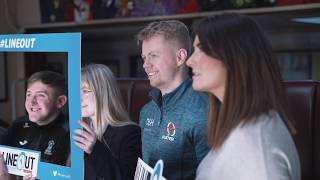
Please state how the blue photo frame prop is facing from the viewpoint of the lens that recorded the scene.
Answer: facing the viewer

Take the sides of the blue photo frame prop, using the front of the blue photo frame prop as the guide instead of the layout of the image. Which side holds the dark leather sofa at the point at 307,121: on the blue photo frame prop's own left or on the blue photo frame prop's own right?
on the blue photo frame prop's own left

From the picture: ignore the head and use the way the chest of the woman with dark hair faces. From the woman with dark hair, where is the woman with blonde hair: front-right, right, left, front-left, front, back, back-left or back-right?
front-right

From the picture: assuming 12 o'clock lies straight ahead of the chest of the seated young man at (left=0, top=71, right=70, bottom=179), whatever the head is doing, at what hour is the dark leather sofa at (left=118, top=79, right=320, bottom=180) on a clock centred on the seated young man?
The dark leather sofa is roughly at 7 o'clock from the seated young man.

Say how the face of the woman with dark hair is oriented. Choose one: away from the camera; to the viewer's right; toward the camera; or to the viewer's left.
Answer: to the viewer's left

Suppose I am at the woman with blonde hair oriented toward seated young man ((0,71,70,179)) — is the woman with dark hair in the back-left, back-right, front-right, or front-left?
back-left

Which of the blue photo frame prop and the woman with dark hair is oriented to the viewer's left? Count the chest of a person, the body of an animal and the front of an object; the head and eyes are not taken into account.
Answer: the woman with dark hair

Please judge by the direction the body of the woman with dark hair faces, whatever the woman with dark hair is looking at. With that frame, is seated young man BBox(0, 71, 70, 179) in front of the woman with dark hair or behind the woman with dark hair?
in front

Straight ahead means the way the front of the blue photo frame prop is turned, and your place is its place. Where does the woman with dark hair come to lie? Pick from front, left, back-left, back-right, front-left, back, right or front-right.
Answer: front-left

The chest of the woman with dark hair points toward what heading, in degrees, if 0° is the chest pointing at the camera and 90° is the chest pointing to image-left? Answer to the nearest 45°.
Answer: approximately 90°

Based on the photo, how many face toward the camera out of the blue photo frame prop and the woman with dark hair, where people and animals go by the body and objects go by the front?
1

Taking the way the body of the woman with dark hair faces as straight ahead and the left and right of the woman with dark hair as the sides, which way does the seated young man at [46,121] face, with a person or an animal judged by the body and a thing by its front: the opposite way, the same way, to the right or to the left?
to the left
